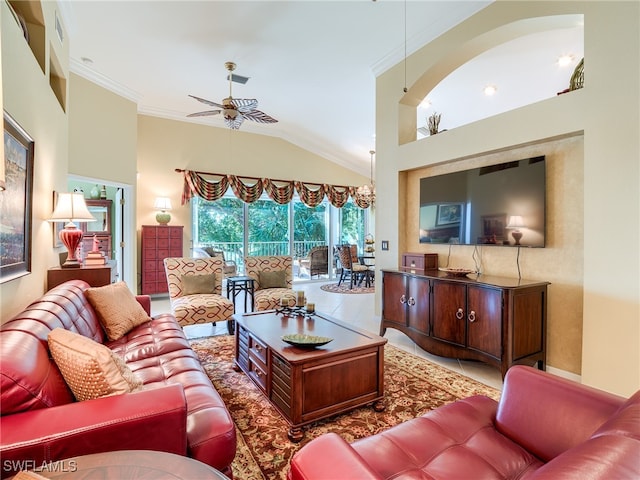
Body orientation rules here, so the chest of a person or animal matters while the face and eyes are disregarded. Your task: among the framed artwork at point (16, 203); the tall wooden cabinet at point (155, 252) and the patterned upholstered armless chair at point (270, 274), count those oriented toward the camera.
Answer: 2

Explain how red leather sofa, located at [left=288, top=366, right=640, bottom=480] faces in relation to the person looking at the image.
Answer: facing away from the viewer and to the left of the viewer

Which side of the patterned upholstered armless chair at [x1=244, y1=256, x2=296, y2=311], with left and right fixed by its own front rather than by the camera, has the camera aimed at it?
front

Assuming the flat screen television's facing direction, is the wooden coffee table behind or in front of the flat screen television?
in front

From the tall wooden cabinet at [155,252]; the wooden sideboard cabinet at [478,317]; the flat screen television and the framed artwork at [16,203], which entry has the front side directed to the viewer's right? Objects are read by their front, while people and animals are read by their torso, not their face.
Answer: the framed artwork

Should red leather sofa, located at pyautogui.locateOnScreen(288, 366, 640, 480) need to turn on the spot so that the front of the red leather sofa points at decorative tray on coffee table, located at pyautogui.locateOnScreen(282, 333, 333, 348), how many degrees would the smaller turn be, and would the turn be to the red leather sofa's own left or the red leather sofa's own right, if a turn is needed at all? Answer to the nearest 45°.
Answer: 0° — it already faces it

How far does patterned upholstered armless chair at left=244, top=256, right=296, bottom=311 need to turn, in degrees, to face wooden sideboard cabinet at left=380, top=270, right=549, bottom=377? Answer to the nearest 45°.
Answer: approximately 45° to its left

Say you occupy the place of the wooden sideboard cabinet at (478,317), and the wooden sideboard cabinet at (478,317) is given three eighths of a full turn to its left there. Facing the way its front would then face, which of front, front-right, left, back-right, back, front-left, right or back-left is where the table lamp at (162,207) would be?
back

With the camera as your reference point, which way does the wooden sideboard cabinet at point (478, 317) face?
facing the viewer and to the left of the viewer

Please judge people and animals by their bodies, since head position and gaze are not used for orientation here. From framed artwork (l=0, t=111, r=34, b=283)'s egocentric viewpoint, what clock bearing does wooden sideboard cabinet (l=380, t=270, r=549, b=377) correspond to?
The wooden sideboard cabinet is roughly at 1 o'clock from the framed artwork.

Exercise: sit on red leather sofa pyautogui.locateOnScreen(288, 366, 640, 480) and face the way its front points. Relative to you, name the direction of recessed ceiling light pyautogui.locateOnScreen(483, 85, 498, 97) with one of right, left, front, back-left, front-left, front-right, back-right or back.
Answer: front-right

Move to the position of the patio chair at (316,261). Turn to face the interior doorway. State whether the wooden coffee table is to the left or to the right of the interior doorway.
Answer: left

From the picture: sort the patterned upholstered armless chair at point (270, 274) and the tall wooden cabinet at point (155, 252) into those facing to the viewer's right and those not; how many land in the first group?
0

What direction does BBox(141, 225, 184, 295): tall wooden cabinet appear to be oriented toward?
toward the camera

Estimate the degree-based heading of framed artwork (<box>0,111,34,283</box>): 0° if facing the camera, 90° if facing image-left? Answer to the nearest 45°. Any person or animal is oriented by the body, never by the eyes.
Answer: approximately 270°
